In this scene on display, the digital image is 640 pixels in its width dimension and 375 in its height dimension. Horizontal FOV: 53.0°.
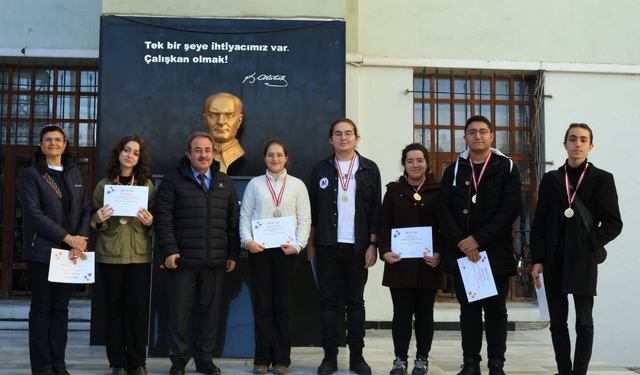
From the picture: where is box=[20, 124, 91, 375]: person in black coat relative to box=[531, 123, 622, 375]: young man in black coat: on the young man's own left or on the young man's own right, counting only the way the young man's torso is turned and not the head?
on the young man's own right

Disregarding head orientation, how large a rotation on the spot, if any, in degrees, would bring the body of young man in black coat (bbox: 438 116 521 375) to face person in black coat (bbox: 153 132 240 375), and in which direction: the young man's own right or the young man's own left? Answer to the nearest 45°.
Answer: approximately 90° to the young man's own right

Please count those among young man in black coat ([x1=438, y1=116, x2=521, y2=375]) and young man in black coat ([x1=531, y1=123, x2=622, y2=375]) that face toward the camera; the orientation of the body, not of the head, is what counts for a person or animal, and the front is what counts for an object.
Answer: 2

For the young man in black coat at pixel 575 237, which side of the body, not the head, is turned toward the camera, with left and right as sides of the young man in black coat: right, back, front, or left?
front

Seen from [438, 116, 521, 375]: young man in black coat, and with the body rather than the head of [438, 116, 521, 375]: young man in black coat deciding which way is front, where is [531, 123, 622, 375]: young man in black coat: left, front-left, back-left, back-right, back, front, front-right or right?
left

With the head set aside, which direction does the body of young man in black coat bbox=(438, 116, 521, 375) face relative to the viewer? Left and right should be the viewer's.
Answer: facing the viewer

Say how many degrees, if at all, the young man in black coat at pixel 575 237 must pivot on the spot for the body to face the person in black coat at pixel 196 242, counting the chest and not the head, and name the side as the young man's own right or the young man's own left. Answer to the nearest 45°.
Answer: approximately 90° to the young man's own right

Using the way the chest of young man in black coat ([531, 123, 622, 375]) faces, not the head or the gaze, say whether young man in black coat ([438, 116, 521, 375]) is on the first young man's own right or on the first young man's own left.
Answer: on the first young man's own right
